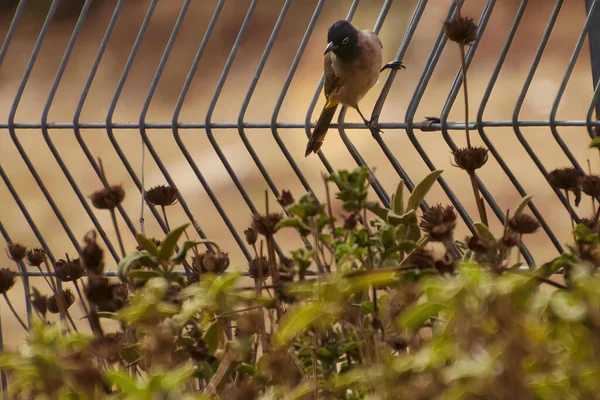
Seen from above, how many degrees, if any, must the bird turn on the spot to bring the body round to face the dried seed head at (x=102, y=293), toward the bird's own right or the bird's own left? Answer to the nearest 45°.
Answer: approximately 45° to the bird's own right

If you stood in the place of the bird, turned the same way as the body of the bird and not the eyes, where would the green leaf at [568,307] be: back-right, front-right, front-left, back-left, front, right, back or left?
front-left

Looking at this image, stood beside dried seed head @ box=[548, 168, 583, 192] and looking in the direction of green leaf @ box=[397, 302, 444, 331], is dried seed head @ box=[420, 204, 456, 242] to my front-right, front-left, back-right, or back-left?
front-right

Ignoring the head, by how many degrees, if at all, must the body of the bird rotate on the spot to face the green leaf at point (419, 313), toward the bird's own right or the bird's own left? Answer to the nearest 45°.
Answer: approximately 45° to the bird's own right

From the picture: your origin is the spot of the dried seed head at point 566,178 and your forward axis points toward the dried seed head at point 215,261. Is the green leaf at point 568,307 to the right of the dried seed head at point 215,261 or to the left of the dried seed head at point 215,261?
left

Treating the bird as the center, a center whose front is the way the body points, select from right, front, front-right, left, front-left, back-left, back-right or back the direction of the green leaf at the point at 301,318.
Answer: front-right

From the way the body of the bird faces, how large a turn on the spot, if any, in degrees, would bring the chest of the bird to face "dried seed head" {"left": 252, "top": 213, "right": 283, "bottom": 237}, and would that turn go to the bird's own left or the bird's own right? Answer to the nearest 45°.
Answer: approximately 45° to the bird's own right

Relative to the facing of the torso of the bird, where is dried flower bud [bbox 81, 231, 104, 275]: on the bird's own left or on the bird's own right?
on the bird's own right

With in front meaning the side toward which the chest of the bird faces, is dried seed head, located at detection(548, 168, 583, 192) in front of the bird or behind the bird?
in front
